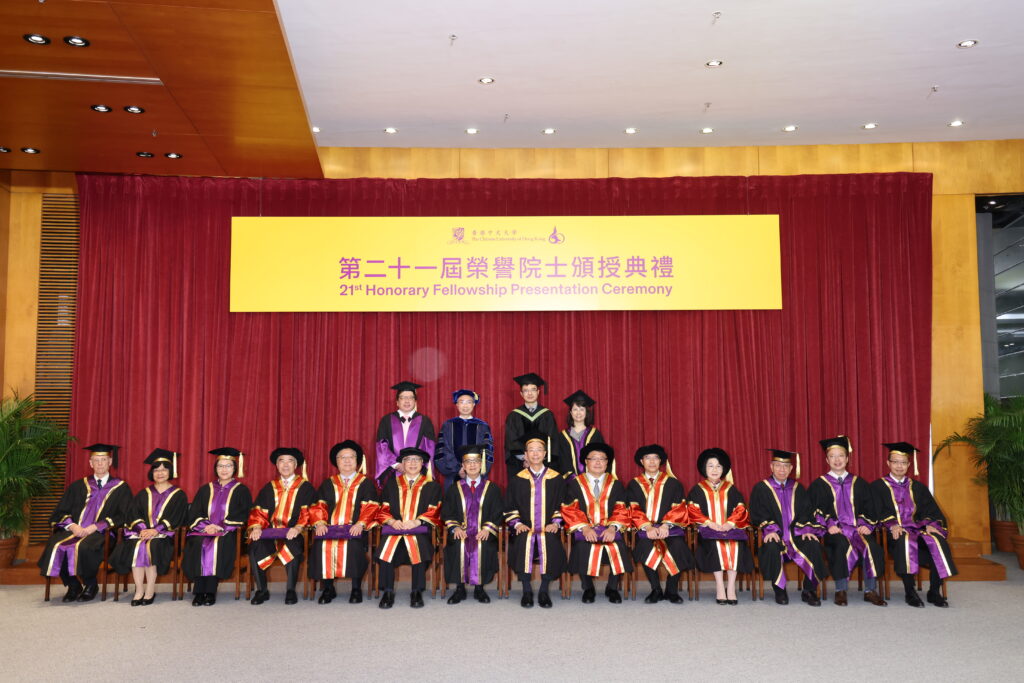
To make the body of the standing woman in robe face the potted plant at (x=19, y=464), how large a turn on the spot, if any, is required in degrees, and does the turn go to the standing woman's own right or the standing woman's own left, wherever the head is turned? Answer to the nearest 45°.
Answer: approximately 90° to the standing woman's own right

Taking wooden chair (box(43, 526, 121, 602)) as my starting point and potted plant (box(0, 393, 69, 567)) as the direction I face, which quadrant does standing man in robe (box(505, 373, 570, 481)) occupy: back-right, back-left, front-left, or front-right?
back-right

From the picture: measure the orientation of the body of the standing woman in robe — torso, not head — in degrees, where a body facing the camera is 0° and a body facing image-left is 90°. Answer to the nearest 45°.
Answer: approximately 0°

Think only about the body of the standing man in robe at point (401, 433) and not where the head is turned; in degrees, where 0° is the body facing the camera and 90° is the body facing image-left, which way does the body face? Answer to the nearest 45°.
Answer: approximately 0°

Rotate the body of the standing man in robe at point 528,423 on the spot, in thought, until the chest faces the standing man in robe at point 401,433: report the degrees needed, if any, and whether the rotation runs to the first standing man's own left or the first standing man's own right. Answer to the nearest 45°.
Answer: approximately 90° to the first standing man's own right
